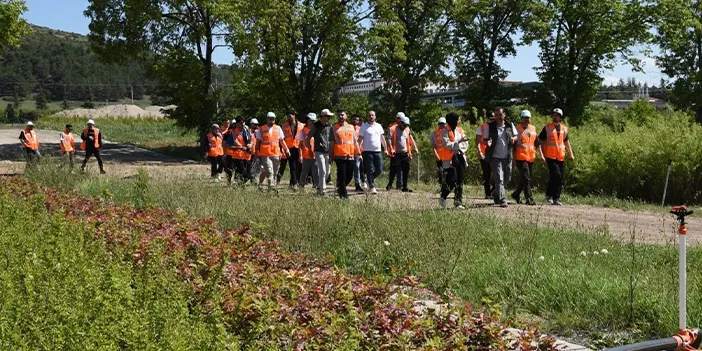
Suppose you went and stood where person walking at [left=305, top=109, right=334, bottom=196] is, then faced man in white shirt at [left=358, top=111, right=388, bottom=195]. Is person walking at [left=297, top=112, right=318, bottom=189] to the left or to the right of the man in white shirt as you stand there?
left

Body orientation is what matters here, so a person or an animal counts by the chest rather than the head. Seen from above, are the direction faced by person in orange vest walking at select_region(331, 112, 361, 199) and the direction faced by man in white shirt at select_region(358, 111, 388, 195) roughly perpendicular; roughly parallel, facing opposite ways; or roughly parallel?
roughly parallel

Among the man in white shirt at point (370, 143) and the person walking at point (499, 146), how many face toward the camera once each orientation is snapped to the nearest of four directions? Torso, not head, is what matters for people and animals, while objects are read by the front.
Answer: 2

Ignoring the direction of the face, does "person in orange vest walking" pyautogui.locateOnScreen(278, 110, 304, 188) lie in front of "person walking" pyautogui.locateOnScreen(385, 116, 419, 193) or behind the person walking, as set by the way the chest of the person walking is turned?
behind

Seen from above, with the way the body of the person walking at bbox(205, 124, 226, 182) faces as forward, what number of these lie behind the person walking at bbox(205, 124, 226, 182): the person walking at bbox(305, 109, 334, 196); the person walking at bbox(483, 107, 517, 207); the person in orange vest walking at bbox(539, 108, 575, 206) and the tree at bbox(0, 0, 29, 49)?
1

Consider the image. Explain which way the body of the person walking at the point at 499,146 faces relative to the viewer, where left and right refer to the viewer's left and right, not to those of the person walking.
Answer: facing the viewer

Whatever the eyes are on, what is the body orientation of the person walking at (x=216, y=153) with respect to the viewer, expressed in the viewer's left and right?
facing the viewer and to the right of the viewer

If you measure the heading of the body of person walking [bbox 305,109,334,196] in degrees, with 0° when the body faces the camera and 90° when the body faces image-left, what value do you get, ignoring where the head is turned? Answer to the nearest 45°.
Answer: approximately 315°

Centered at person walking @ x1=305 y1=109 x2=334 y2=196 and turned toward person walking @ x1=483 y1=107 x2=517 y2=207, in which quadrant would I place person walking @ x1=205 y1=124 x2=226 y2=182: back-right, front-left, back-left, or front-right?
back-left

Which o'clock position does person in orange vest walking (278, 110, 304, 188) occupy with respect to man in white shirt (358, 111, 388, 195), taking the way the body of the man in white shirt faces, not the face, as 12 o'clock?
The person in orange vest walking is roughly at 4 o'clock from the man in white shirt.

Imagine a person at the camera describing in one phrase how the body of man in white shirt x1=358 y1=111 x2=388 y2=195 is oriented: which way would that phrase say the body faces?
toward the camera

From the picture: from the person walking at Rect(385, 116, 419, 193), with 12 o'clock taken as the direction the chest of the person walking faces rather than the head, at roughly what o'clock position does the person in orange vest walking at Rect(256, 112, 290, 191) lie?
The person in orange vest walking is roughly at 4 o'clock from the person walking.

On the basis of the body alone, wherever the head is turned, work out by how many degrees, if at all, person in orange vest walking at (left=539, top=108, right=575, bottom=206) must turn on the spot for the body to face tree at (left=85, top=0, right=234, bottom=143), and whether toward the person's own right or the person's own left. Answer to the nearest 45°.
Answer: approximately 180°
